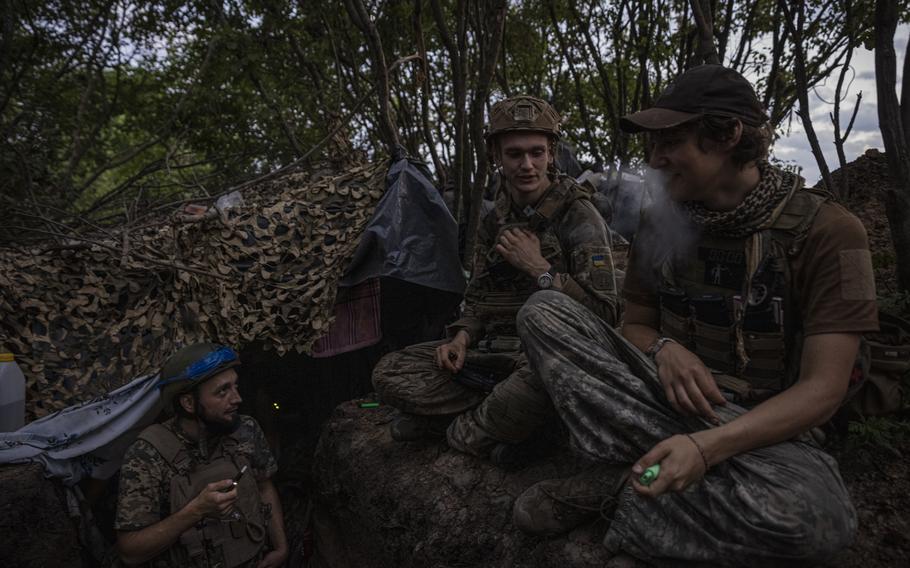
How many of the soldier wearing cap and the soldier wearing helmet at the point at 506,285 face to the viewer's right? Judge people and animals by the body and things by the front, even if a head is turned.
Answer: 0

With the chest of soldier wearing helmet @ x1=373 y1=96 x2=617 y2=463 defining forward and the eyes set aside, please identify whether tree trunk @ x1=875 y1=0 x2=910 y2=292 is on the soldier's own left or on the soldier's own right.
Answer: on the soldier's own left

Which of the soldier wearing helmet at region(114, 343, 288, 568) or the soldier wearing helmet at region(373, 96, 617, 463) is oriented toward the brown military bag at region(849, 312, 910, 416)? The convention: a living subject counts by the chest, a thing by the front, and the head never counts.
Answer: the soldier wearing helmet at region(114, 343, 288, 568)

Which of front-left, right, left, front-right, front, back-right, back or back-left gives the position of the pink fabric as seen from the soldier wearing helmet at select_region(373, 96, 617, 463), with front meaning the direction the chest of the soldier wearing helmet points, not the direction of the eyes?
right

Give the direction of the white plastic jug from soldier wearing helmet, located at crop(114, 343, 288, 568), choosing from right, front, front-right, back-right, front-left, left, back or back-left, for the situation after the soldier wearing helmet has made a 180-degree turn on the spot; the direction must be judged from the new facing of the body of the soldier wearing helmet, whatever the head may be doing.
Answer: front

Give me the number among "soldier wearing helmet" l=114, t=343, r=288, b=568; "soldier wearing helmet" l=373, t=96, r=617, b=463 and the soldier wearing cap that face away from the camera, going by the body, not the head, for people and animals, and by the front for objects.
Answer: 0

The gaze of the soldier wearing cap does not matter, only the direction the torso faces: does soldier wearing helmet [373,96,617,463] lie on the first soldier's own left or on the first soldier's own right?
on the first soldier's own right

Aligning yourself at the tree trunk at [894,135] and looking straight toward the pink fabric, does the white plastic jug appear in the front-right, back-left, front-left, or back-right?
front-left

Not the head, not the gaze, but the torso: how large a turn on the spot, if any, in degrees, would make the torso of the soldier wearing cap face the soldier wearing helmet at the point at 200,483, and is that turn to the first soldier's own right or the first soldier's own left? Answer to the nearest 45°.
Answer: approximately 45° to the first soldier's own right

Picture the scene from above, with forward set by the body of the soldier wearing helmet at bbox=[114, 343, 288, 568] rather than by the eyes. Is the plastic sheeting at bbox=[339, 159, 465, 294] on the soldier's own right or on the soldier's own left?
on the soldier's own left
